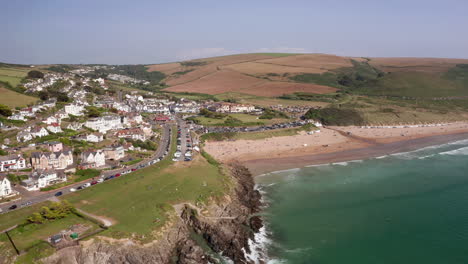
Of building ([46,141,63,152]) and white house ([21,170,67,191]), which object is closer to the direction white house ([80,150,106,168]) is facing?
the white house

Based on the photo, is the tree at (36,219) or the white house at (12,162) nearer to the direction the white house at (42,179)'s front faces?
the tree

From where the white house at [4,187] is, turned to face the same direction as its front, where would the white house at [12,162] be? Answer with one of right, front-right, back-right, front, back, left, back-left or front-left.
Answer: back-left

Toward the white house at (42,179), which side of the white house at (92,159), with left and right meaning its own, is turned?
right

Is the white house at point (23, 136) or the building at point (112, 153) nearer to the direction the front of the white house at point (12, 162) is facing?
the building

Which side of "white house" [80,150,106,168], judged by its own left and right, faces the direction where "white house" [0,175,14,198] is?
right

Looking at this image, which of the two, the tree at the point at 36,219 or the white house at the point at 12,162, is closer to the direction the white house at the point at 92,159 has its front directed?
the tree

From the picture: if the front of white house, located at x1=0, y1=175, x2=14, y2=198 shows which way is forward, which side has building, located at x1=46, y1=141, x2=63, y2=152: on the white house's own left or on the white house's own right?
on the white house's own left

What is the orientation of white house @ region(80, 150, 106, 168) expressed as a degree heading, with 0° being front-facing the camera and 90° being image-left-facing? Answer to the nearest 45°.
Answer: approximately 315°

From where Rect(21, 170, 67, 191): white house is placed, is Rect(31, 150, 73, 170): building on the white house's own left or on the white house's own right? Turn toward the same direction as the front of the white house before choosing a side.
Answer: on the white house's own left

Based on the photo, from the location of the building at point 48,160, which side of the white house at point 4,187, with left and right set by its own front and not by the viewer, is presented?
left
